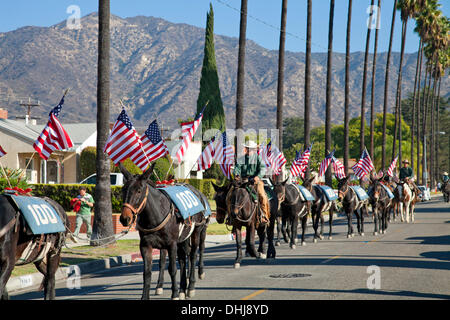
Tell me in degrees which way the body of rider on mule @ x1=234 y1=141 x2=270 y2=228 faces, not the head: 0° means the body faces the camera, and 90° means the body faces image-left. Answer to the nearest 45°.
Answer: approximately 45°

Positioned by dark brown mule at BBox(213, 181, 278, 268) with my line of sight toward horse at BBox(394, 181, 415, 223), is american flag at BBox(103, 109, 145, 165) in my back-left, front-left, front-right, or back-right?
back-left

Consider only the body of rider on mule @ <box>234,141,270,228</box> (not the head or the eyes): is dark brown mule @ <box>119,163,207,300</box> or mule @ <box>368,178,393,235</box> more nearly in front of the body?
the dark brown mule

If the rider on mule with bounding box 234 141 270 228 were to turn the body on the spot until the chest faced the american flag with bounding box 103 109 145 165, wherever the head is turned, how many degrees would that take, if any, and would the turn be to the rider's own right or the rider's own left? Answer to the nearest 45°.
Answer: approximately 45° to the rider's own right

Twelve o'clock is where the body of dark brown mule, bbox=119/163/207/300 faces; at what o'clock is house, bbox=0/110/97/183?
The house is roughly at 4 o'clock from the dark brown mule.

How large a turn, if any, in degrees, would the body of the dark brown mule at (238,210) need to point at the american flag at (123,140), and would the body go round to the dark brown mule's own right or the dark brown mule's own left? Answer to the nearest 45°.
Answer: approximately 45° to the dark brown mule's own right
